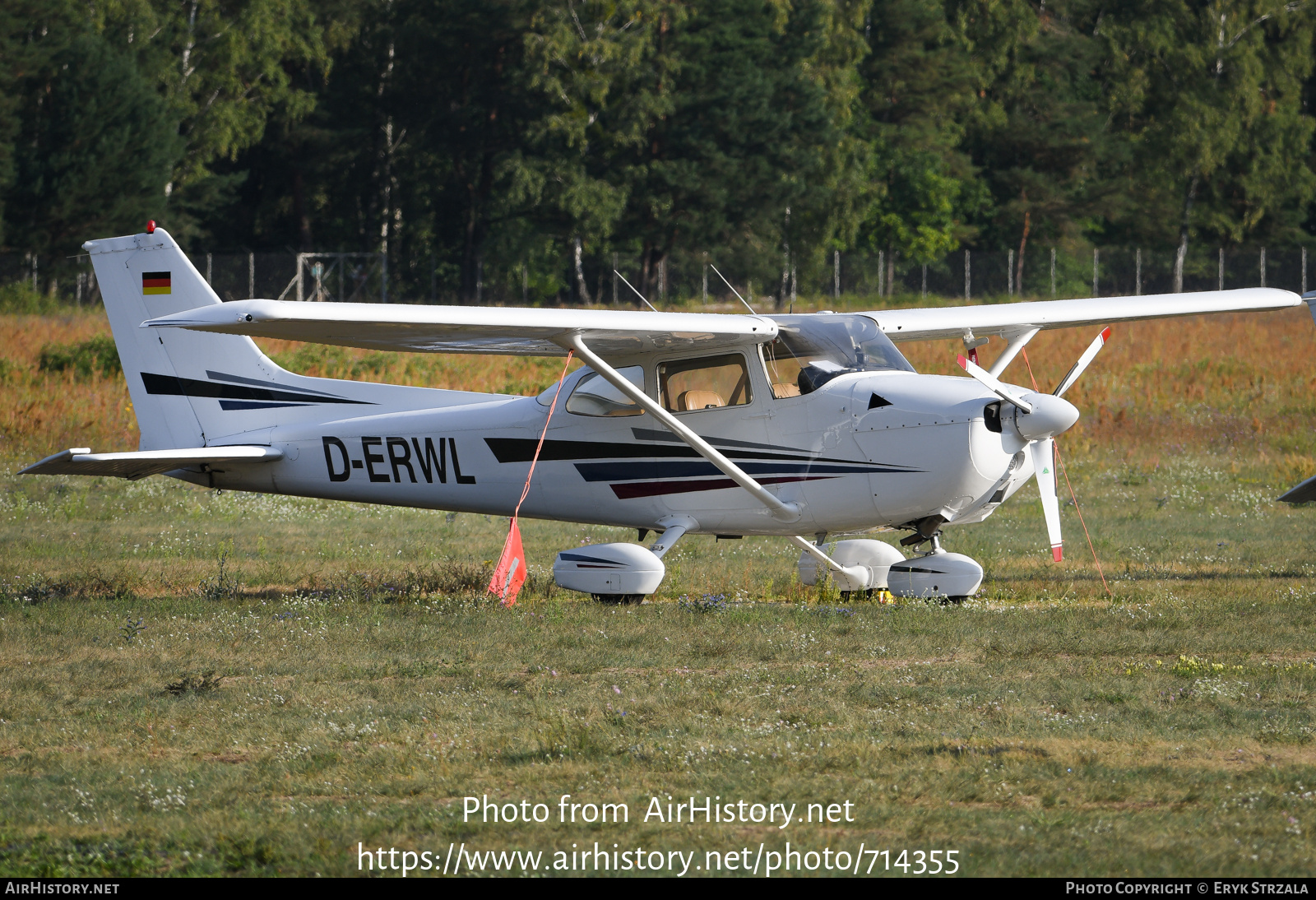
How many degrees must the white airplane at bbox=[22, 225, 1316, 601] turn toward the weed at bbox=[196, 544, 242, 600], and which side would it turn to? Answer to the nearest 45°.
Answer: approximately 135° to its right

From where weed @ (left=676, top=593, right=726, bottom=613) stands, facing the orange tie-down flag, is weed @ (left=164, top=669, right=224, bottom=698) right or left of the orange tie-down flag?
left

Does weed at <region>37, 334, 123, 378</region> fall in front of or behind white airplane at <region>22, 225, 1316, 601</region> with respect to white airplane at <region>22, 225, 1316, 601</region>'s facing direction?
behind

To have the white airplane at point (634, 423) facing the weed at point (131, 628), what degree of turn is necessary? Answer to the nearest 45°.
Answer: approximately 90° to its right

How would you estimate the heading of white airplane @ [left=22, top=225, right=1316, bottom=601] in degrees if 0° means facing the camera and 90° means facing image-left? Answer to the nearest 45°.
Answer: approximately 315°

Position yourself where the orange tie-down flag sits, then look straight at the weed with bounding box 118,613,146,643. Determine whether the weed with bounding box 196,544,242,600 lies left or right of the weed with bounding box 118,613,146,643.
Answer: right
